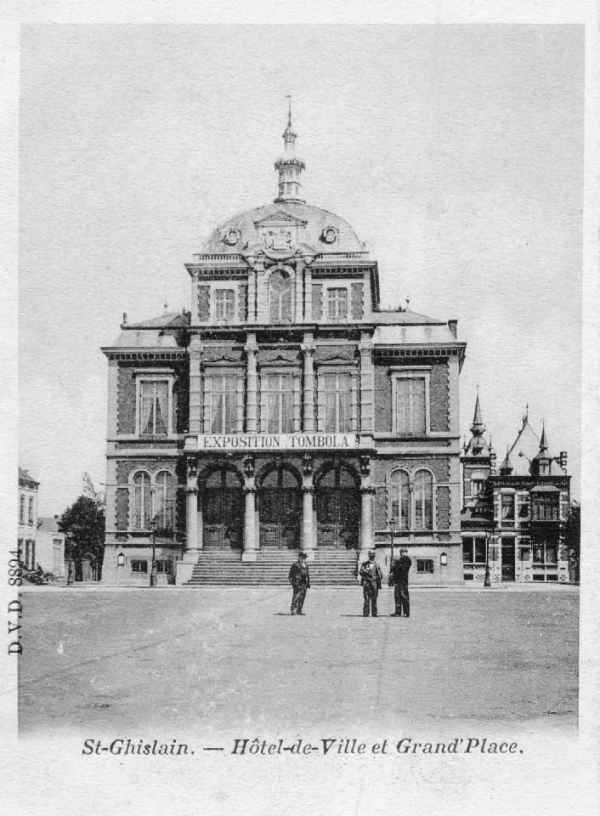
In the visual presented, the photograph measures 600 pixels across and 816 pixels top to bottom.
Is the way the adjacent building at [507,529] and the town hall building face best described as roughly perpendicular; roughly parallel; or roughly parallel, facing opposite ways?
roughly parallel

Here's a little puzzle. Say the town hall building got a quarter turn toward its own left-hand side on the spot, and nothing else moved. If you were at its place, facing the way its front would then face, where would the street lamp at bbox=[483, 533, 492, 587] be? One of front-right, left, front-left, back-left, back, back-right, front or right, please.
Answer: front

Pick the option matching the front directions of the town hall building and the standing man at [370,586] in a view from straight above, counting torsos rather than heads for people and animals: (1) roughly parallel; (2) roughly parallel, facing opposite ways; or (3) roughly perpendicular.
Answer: roughly parallel

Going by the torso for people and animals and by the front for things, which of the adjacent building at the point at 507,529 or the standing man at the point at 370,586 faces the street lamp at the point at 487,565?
the adjacent building

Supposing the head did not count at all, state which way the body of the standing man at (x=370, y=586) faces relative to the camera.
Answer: toward the camera

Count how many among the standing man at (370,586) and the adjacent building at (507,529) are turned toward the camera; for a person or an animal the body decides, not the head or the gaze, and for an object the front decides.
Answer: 2

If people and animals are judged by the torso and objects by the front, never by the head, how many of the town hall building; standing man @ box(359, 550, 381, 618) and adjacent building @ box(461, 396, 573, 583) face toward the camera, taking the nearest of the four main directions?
3

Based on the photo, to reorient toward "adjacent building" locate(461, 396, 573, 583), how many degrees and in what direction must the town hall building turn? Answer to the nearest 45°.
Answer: approximately 135° to its left

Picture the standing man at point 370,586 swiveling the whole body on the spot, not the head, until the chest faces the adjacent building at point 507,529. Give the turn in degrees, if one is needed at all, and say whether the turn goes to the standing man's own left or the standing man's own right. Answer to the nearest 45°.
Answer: approximately 180°

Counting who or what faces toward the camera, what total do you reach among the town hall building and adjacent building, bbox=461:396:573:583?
2

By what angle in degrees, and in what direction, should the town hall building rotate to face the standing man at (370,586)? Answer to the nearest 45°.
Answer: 0° — it already faces them

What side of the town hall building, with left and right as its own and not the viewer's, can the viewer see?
front

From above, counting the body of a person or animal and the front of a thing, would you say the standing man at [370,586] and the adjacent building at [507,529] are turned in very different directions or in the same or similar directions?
same or similar directions
